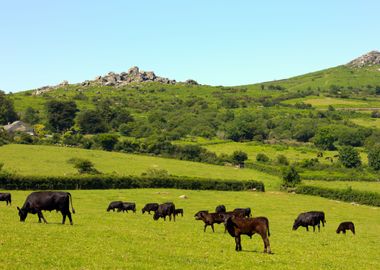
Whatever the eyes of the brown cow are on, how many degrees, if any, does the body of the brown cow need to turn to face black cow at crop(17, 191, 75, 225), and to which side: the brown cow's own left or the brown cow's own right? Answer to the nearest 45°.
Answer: approximately 45° to the brown cow's own right

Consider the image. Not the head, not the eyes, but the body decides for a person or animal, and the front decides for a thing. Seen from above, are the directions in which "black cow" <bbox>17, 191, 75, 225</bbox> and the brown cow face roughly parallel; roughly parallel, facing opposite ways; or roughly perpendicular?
roughly parallel

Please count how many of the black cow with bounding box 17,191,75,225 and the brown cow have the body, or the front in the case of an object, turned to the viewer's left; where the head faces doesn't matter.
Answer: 2

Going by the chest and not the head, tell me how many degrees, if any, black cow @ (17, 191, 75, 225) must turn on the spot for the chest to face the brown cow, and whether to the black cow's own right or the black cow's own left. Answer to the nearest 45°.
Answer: approximately 135° to the black cow's own left

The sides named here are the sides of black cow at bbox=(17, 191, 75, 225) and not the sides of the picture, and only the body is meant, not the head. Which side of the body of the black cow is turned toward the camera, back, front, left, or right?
left

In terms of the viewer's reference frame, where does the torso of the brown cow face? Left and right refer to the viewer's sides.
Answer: facing to the left of the viewer
